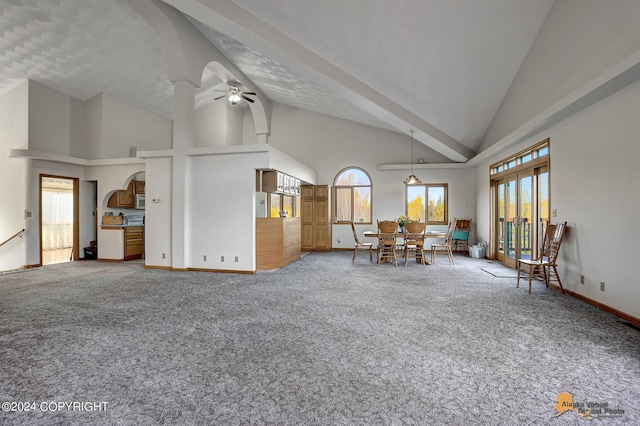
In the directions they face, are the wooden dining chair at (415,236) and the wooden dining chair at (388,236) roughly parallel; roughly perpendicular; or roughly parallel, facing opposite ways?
roughly parallel

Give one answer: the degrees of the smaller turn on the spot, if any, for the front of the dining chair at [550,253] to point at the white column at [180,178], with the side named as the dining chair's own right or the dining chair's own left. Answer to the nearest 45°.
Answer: approximately 45° to the dining chair's own right

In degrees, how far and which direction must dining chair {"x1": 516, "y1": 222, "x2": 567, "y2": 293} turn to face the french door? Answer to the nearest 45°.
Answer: approximately 135° to its right

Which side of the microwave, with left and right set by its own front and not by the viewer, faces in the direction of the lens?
front

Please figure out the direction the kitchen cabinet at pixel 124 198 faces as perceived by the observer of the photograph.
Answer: facing the viewer

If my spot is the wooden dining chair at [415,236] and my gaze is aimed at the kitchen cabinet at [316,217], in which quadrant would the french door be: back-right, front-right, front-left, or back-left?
back-right

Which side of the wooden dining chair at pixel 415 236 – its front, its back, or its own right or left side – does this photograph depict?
back

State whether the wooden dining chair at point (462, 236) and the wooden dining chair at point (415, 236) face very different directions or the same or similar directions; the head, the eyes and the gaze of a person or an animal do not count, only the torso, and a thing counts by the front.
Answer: very different directions

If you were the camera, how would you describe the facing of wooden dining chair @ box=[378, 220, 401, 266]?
facing away from the viewer

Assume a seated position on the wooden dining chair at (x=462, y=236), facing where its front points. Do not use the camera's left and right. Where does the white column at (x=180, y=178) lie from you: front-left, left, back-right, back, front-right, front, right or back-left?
front-right

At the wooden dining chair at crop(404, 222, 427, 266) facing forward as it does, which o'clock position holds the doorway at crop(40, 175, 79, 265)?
The doorway is roughly at 9 o'clock from the wooden dining chair.

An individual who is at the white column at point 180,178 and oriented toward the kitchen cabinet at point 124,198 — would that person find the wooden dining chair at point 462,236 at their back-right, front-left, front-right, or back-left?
back-right

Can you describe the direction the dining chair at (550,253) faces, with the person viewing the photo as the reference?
facing the viewer and to the left of the viewer
